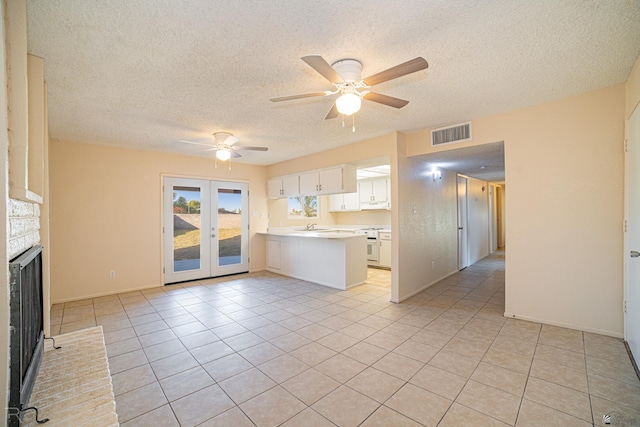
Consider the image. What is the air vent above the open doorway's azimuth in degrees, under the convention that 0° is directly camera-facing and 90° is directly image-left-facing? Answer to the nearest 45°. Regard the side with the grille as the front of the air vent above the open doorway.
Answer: approximately 45°

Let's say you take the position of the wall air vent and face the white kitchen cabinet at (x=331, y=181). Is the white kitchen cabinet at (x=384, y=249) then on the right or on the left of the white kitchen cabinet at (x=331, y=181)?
right

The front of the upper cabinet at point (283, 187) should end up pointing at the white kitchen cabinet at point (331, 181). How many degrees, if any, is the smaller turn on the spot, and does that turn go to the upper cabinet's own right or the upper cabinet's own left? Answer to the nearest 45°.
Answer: approximately 90° to the upper cabinet's own left

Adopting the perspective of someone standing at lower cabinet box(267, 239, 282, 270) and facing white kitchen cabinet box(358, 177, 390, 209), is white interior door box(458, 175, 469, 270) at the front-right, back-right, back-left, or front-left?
front-right

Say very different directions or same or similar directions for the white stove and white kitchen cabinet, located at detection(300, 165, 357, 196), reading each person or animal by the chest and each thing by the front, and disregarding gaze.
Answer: same or similar directions

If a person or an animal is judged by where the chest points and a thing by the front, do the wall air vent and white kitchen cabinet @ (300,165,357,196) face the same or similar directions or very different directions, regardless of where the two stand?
same or similar directions

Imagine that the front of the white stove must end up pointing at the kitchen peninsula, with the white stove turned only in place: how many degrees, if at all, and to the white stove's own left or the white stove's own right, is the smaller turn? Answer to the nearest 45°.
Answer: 0° — it already faces it

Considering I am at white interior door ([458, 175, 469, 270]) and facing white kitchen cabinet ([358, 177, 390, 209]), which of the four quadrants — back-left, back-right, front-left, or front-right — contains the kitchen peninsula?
front-left

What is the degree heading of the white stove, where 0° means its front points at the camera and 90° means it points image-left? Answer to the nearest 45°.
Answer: approximately 45°

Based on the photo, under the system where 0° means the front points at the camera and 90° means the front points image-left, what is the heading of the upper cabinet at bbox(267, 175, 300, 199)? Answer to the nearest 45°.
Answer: approximately 45°

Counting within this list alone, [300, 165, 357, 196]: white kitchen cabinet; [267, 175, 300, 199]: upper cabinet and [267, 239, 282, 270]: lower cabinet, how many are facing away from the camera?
0

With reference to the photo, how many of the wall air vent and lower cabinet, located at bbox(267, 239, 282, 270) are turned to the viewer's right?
0

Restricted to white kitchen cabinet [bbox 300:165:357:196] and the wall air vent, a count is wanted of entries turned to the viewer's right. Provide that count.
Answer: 0

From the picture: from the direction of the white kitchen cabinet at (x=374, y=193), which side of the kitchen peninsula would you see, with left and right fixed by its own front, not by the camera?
back
